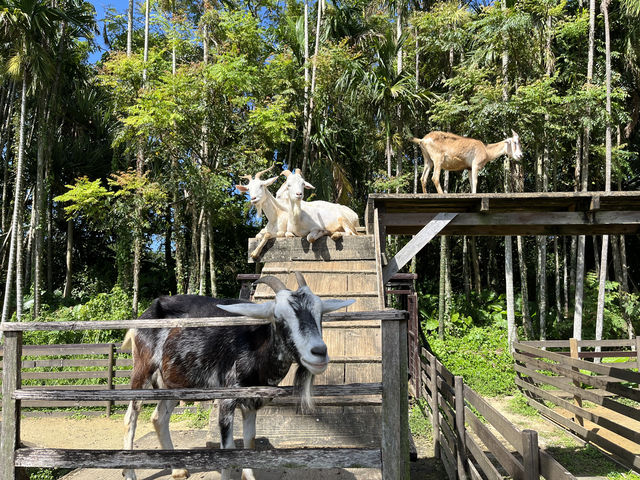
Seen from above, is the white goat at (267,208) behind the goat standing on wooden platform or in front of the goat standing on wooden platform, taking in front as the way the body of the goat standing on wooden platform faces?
behind

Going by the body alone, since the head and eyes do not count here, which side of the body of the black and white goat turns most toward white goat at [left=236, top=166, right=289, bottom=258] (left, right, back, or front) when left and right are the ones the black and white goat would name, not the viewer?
left

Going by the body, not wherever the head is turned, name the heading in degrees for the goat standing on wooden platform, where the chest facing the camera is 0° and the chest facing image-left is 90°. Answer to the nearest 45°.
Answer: approximately 270°

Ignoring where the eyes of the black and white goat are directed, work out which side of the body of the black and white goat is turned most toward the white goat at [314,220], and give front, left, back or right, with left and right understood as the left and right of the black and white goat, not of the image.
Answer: left

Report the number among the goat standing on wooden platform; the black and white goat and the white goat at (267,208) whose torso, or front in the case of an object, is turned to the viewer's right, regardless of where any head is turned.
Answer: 2

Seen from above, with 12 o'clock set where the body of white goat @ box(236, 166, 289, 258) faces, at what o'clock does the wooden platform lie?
The wooden platform is roughly at 8 o'clock from the white goat.

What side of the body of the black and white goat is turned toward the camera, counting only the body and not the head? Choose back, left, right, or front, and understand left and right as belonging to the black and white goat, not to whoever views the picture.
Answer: right

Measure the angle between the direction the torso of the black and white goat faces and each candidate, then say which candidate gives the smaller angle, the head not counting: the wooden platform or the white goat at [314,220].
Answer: the wooden platform

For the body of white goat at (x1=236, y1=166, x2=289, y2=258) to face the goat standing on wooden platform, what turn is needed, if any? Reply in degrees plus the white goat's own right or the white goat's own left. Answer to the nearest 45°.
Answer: approximately 135° to the white goat's own left

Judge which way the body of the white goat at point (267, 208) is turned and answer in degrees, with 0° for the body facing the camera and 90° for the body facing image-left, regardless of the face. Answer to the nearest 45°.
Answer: approximately 45°

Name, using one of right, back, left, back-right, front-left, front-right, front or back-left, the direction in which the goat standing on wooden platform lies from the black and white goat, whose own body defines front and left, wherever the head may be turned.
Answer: front-left

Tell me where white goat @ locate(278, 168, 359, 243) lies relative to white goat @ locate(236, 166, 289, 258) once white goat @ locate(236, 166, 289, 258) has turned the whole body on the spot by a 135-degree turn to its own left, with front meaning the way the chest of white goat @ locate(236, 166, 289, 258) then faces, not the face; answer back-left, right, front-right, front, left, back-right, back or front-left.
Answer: front

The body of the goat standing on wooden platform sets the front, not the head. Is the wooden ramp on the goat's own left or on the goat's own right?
on the goat's own right

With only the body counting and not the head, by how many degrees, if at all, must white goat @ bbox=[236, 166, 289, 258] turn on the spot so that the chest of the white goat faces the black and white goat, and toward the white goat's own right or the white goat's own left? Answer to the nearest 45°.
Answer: approximately 45° to the white goat's own left
